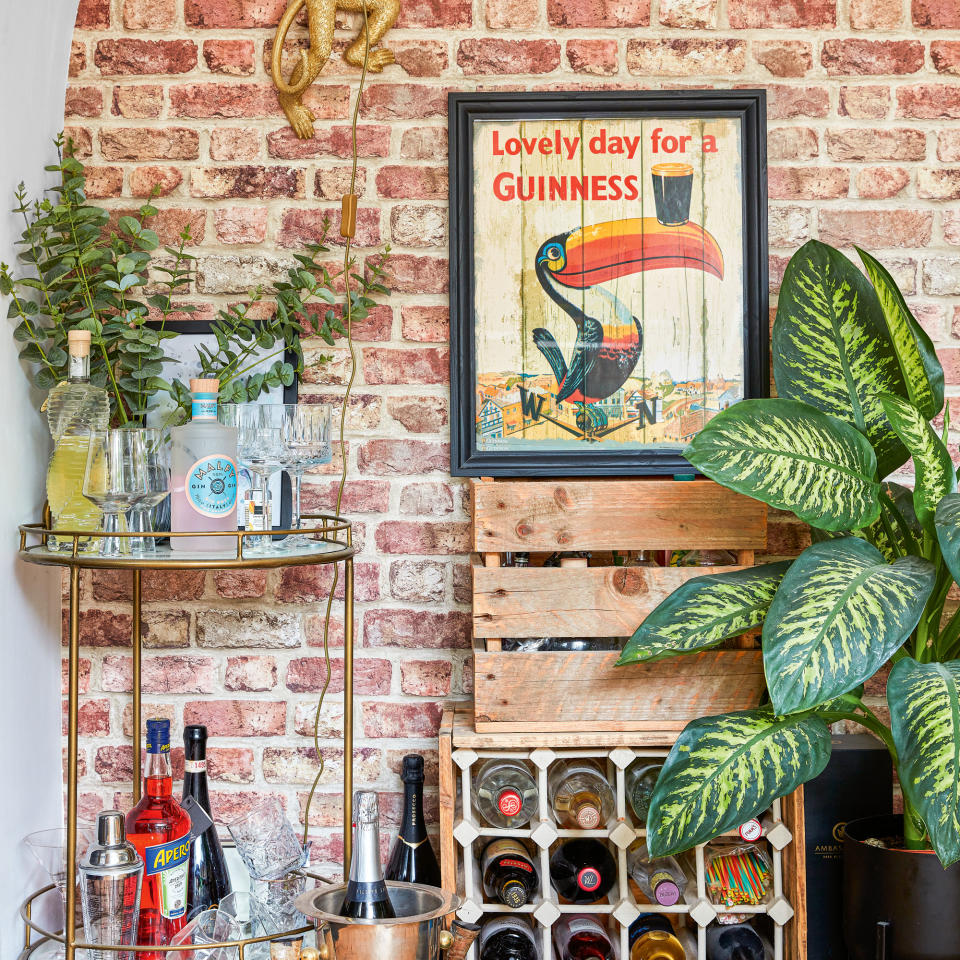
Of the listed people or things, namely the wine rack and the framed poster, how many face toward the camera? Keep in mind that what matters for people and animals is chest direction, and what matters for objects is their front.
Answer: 2

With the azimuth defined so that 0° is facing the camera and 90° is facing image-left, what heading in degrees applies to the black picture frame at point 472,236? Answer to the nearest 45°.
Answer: approximately 0°
